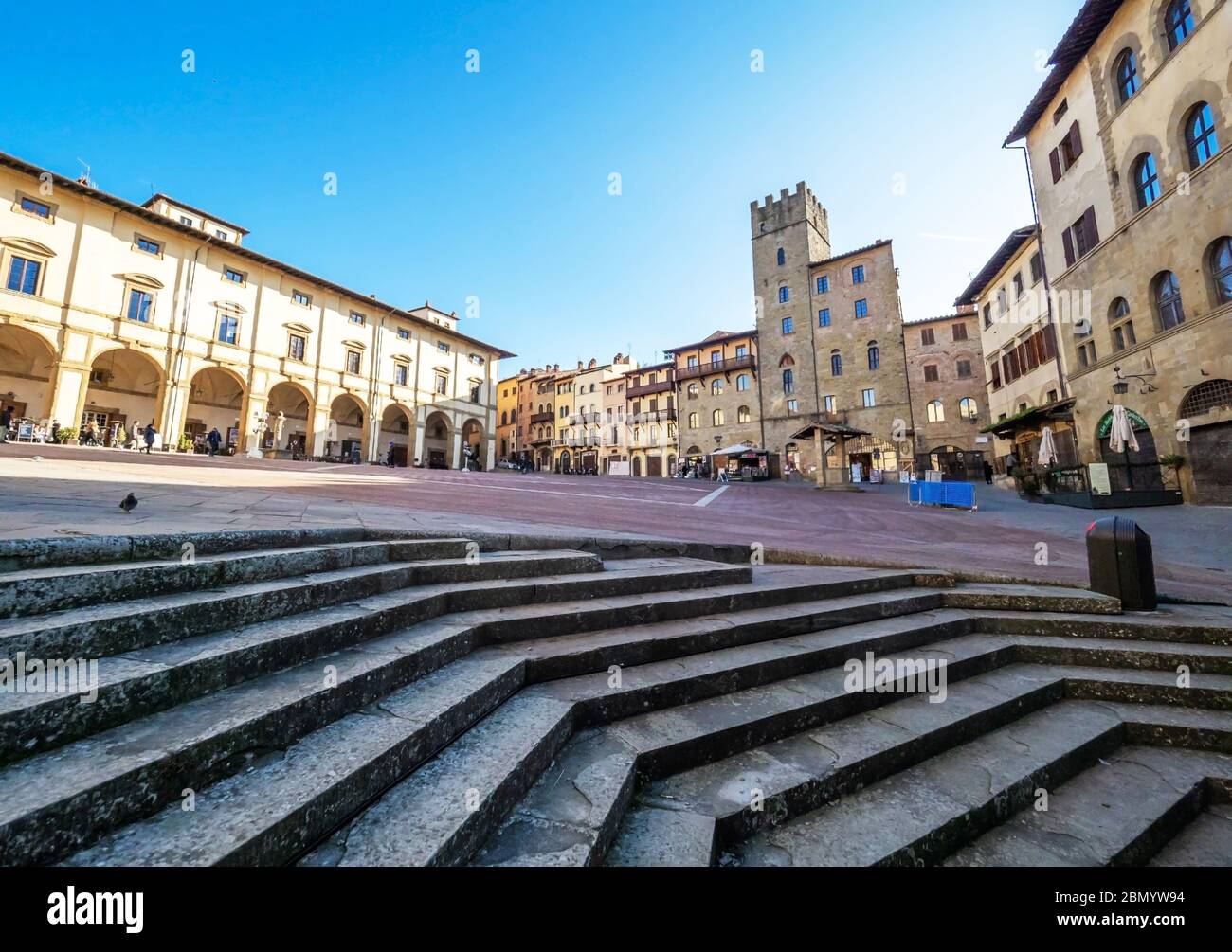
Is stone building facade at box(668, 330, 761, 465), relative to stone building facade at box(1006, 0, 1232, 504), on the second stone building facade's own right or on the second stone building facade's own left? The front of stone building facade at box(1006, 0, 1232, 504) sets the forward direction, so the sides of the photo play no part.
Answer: on the second stone building facade's own right

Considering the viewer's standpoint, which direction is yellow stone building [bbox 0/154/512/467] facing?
facing the viewer and to the right of the viewer

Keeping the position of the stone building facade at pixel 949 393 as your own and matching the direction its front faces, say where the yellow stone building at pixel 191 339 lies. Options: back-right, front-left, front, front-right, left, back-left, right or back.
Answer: front-right

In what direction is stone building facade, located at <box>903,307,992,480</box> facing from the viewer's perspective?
toward the camera

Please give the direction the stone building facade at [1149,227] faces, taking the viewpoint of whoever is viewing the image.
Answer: facing the viewer and to the left of the viewer

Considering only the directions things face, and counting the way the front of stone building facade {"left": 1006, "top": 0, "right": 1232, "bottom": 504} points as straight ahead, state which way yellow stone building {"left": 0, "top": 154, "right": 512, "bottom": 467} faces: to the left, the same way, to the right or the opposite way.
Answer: the opposite way
